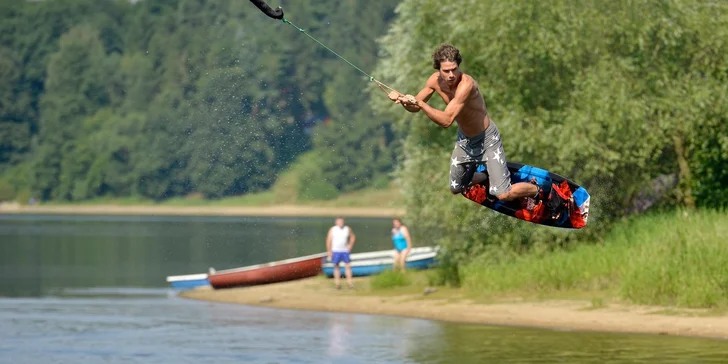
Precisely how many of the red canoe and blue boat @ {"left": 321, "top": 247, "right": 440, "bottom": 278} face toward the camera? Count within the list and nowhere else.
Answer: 0

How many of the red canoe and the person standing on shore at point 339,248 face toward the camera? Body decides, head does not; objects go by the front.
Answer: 1

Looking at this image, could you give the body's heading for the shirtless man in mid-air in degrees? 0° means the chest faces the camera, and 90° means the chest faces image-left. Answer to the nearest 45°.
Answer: approximately 45°

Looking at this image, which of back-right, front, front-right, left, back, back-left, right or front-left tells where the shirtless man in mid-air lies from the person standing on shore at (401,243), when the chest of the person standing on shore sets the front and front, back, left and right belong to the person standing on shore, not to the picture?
front-left

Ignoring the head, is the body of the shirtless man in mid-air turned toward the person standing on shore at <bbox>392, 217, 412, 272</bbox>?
no

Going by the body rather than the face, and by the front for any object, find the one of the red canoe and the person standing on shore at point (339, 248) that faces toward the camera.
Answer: the person standing on shore

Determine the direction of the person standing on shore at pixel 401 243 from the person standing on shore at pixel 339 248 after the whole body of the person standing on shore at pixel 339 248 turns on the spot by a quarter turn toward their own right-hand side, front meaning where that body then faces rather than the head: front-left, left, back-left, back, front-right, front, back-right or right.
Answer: back

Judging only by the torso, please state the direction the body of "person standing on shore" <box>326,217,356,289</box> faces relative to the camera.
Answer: toward the camera

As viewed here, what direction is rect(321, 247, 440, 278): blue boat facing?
to the viewer's right
